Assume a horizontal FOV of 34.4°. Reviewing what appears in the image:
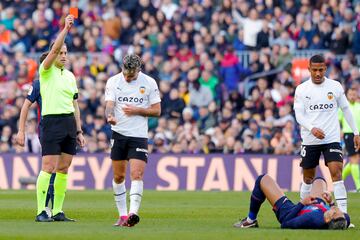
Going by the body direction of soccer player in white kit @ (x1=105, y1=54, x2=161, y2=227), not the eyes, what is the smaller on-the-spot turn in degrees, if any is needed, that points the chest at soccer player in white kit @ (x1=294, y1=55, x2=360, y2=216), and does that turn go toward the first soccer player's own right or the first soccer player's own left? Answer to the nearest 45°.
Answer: approximately 90° to the first soccer player's own left

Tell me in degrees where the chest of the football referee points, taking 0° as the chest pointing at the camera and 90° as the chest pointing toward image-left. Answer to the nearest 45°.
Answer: approximately 315°

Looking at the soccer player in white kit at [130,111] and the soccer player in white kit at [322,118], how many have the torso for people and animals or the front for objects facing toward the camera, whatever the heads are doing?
2

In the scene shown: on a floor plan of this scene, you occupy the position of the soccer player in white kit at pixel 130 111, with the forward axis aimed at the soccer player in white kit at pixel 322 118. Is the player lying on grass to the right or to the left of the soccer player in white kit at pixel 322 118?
right

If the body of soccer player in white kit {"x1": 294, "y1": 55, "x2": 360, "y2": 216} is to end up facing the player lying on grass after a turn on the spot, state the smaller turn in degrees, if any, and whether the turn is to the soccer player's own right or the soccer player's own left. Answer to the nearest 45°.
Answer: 0° — they already face them

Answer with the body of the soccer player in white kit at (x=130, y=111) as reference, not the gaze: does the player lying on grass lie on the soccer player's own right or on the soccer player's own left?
on the soccer player's own left
